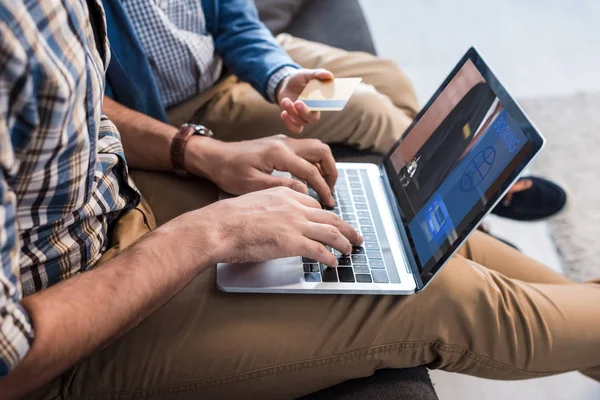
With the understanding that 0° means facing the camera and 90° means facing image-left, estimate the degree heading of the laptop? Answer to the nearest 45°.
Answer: approximately 90°
